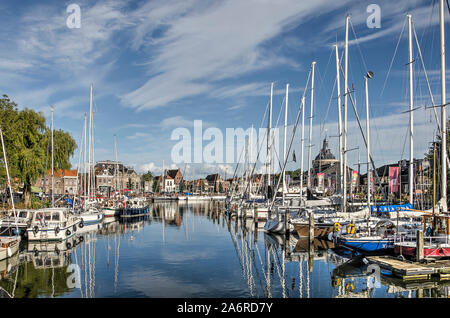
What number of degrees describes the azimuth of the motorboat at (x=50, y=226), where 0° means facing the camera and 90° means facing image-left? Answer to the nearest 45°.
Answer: approximately 225°

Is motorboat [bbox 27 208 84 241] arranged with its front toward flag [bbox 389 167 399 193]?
no

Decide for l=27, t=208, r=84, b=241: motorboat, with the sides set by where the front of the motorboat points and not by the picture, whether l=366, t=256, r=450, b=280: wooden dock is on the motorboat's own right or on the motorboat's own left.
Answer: on the motorboat's own right

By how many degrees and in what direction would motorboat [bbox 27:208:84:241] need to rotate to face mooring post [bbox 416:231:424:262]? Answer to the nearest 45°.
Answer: approximately 90° to its right

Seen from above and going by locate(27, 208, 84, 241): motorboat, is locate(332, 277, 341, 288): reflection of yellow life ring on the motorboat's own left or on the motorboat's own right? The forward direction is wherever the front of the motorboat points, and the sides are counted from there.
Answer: on the motorboat's own right
